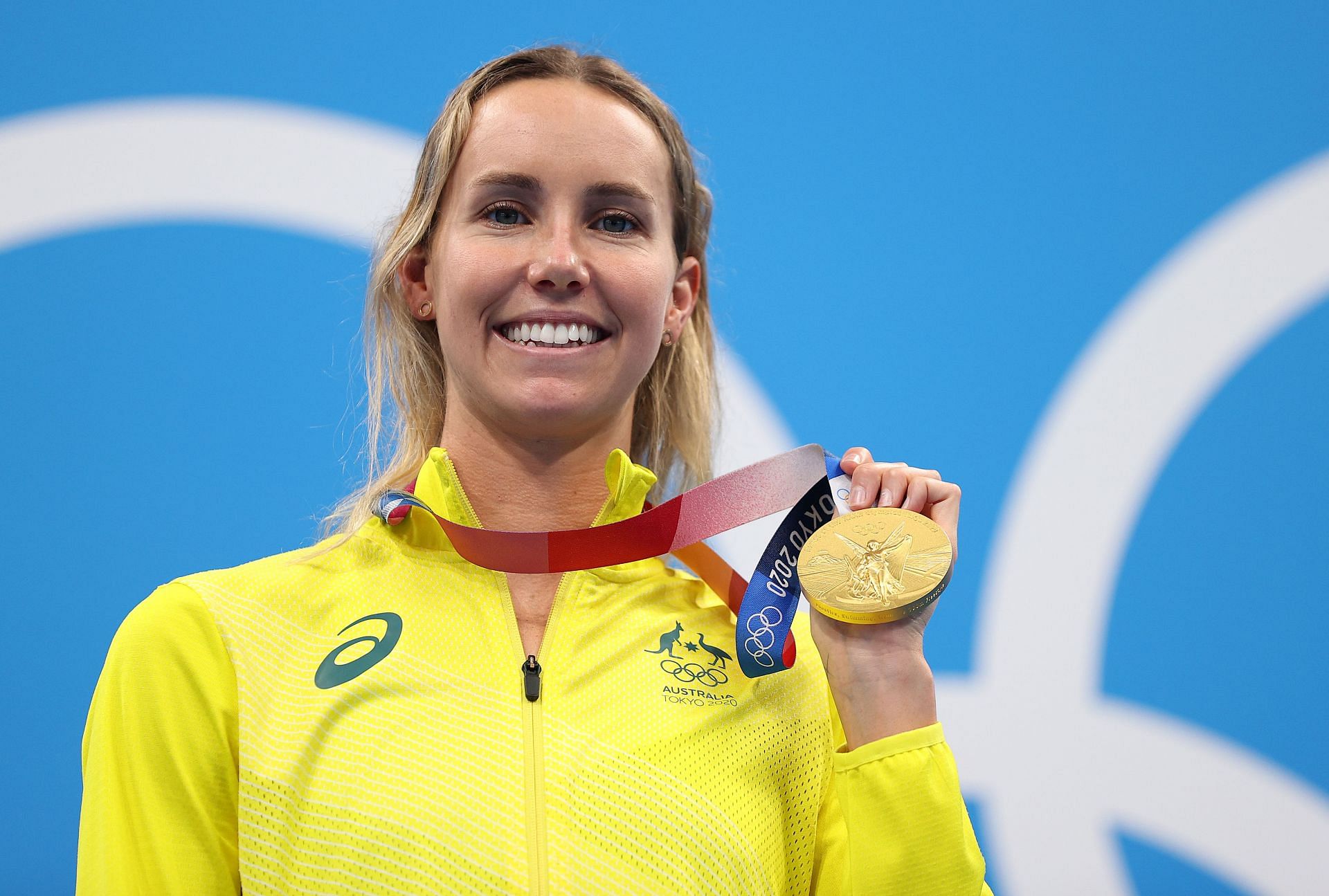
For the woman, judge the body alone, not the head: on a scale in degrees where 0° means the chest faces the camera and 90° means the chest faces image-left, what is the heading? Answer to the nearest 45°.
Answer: approximately 0°
